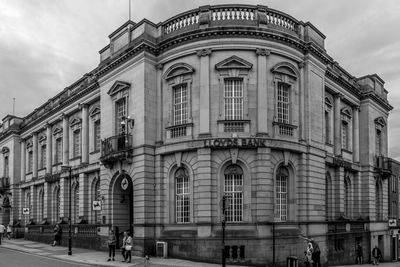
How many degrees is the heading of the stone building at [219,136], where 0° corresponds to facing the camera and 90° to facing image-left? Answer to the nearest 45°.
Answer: approximately 0°
